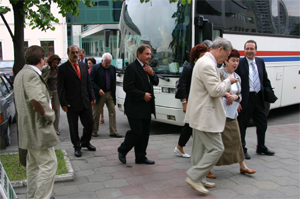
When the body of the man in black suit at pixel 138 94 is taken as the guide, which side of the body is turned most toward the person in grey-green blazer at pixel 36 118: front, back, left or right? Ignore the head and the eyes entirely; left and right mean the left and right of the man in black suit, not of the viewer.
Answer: right

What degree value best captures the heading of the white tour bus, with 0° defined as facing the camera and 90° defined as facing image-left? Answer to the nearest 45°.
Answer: approximately 45°

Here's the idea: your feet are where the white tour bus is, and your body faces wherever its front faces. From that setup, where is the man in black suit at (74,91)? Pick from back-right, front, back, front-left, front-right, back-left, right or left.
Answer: front

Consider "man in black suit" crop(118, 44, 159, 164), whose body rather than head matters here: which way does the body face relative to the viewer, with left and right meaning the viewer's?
facing the viewer and to the right of the viewer

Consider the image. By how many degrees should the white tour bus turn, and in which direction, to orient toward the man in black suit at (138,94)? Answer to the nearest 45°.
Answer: approximately 45° to its left

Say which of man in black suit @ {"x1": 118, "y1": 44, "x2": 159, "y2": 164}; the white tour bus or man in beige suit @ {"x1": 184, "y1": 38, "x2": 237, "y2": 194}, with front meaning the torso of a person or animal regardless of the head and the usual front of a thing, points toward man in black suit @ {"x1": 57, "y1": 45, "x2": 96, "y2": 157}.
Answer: the white tour bus

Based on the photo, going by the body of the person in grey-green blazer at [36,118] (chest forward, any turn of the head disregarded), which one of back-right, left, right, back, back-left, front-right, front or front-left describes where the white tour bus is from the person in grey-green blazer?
front

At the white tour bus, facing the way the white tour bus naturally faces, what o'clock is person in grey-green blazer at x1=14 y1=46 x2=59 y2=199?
The person in grey-green blazer is roughly at 11 o'clock from the white tour bus.

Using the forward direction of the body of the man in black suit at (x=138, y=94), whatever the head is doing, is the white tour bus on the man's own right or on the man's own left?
on the man's own left

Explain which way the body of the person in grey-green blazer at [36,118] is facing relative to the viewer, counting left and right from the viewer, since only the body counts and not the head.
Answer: facing away from the viewer and to the right of the viewer
